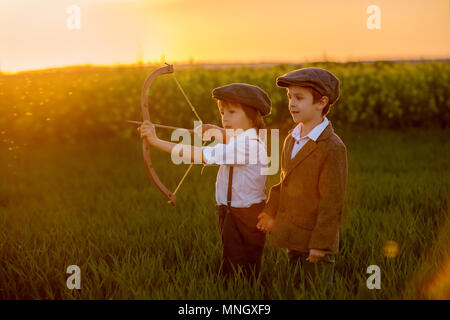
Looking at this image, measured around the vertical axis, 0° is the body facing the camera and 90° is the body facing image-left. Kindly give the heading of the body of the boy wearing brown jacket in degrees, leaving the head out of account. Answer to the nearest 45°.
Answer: approximately 45°

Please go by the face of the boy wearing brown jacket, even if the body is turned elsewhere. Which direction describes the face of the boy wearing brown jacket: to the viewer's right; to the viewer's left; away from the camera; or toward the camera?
to the viewer's left
